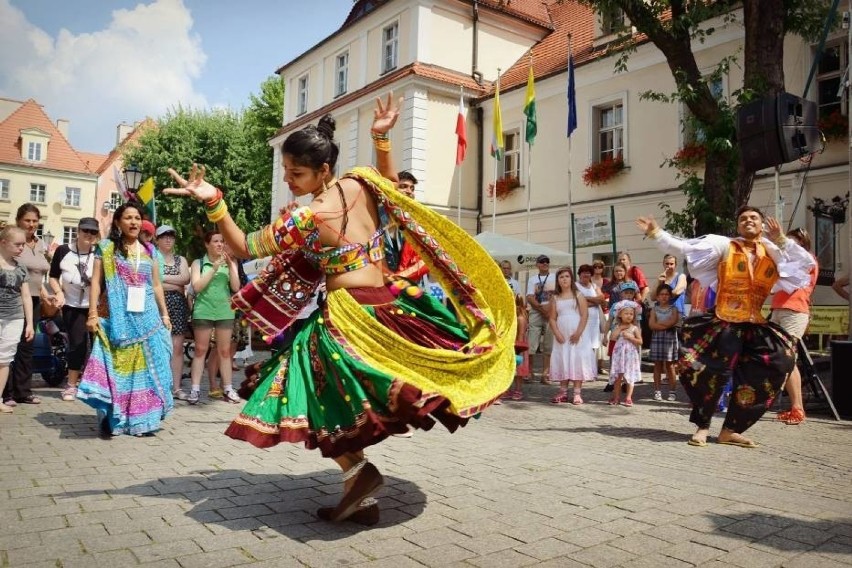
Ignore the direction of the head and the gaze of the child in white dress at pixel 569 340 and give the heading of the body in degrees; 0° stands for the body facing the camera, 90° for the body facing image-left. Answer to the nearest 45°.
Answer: approximately 0°

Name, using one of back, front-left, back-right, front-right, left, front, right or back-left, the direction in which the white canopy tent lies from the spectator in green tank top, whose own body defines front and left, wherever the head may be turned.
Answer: back-left

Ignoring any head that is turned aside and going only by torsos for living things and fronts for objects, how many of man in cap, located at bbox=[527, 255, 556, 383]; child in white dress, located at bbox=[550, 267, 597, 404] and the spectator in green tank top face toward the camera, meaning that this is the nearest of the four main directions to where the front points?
3

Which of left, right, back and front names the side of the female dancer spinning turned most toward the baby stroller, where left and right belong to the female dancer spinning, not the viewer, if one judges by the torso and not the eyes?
front

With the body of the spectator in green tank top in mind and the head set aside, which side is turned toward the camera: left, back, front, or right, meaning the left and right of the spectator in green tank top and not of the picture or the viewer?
front

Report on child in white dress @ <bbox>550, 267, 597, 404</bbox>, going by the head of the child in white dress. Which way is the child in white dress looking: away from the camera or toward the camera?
toward the camera

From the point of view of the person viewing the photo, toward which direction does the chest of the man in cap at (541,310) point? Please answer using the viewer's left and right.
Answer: facing the viewer

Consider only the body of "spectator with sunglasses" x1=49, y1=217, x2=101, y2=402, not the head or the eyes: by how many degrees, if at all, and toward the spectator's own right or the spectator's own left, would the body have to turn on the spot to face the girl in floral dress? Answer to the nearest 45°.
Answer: approximately 45° to the spectator's own left

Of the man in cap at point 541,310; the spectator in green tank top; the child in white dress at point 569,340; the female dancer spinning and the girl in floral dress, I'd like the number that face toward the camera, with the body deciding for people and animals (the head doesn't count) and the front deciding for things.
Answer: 4

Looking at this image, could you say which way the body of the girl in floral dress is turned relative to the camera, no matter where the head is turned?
toward the camera

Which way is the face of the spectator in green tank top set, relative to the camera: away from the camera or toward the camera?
toward the camera

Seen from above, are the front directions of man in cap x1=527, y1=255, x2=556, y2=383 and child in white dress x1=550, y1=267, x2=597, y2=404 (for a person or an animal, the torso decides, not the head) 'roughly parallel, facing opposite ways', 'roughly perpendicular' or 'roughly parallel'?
roughly parallel
